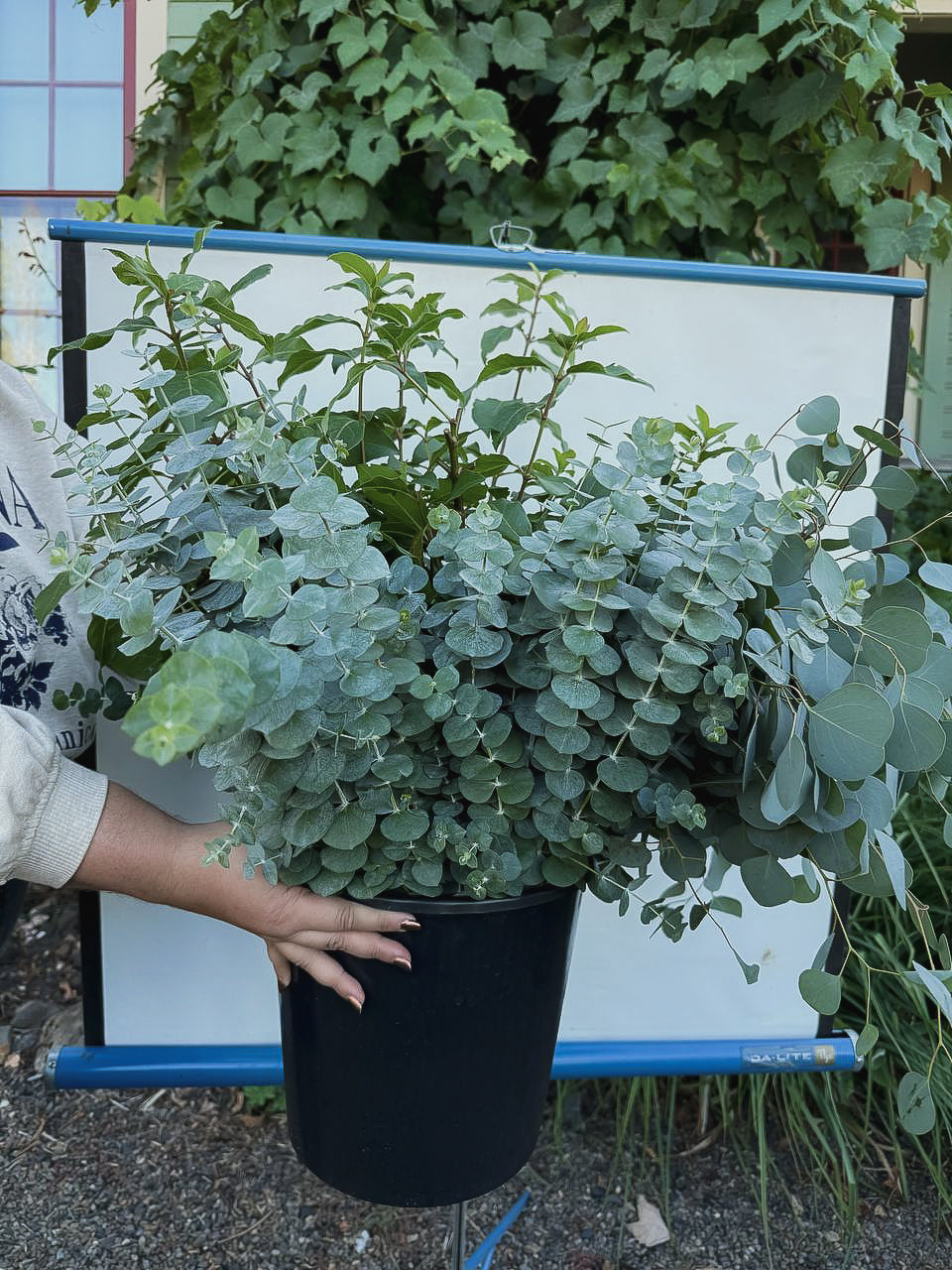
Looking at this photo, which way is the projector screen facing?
toward the camera

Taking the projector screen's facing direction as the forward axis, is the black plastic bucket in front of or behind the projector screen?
in front

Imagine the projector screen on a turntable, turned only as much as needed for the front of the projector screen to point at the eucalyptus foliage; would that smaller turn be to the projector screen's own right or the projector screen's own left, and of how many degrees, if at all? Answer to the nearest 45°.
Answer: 0° — it already faces it
